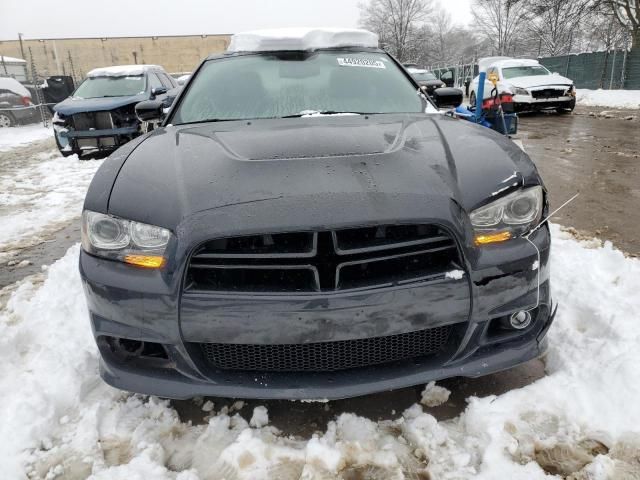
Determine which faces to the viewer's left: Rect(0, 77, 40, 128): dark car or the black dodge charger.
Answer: the dark car

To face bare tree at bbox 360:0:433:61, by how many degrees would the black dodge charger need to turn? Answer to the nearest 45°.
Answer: approximately 180°

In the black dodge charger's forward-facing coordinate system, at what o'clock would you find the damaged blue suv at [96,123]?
The damaged blue suv is roughly at 5 o'clock from the black dodge charger.

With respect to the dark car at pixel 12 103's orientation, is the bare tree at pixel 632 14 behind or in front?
behind

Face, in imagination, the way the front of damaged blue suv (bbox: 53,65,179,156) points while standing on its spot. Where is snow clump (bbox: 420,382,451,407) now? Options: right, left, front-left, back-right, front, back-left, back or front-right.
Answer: front-left

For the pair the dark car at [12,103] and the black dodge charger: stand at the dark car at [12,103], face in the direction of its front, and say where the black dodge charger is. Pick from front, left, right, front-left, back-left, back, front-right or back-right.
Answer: left

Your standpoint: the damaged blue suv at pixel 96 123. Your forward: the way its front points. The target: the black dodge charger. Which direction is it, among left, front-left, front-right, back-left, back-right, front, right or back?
front-left

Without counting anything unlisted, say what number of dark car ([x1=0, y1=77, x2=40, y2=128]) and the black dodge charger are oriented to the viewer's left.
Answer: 1

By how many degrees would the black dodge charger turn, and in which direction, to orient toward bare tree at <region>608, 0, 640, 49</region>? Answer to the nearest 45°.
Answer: approximately 135° to its left

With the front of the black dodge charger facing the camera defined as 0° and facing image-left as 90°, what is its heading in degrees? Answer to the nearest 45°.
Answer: approximately 0°
